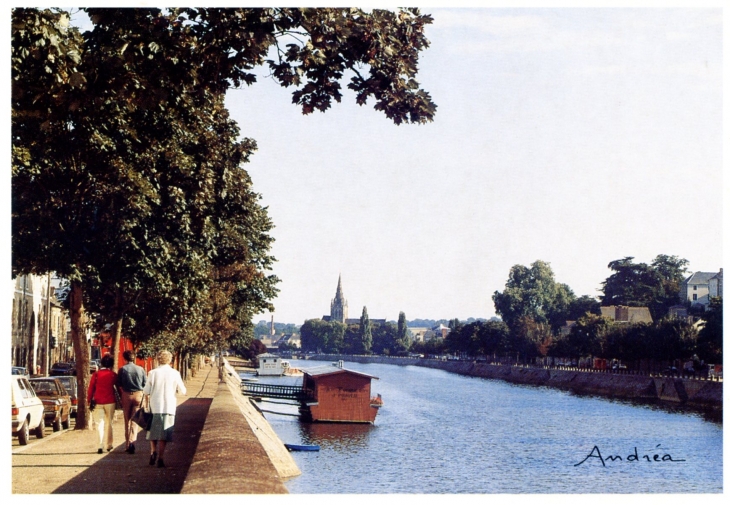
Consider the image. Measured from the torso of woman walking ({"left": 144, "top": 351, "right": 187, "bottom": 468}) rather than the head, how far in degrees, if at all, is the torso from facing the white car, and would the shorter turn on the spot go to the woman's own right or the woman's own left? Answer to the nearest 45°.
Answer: approximately 45° to the woman's own left

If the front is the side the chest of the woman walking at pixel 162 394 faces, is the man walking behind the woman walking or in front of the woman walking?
in front

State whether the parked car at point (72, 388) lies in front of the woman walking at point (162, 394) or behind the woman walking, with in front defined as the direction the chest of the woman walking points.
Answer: in front

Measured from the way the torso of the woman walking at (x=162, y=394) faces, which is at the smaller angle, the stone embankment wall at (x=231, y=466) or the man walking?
the man walking

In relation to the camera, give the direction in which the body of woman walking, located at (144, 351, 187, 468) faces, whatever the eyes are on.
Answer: away from the camera
